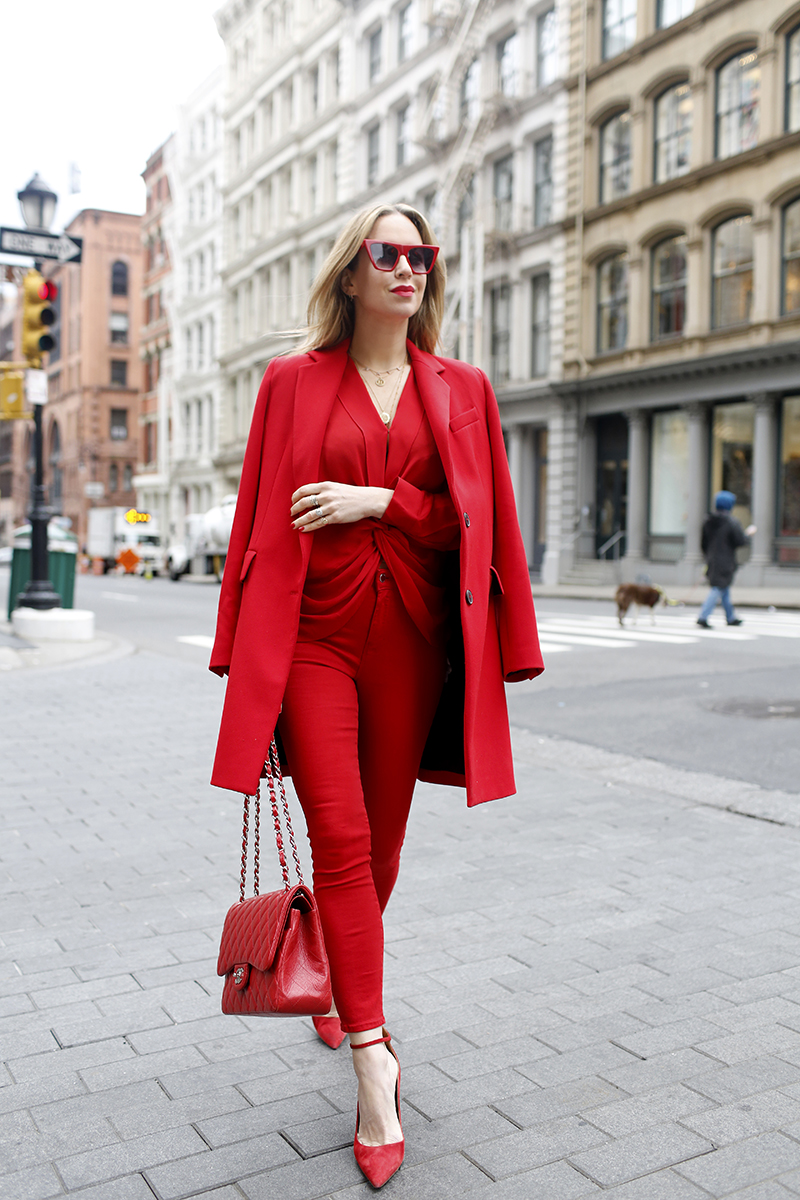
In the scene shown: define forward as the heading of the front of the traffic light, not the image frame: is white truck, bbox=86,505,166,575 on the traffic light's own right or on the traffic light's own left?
on the traffic light's own left

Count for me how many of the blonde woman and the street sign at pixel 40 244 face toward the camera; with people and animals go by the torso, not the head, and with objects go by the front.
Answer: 2

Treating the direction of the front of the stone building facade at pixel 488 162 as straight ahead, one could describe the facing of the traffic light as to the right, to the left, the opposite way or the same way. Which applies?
to the left

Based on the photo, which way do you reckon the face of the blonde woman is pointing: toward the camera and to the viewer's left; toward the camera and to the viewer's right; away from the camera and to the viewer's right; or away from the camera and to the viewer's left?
toward the camera and to the viewer's right

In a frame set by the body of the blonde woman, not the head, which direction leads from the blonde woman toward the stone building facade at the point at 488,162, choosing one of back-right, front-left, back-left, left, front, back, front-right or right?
back

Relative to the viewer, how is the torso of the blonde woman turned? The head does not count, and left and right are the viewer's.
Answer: facing the viewer

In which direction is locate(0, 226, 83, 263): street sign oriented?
toward the camera

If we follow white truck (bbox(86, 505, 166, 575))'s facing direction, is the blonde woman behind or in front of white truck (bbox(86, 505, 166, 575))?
in front

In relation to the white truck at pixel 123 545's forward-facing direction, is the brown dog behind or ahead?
ahead
